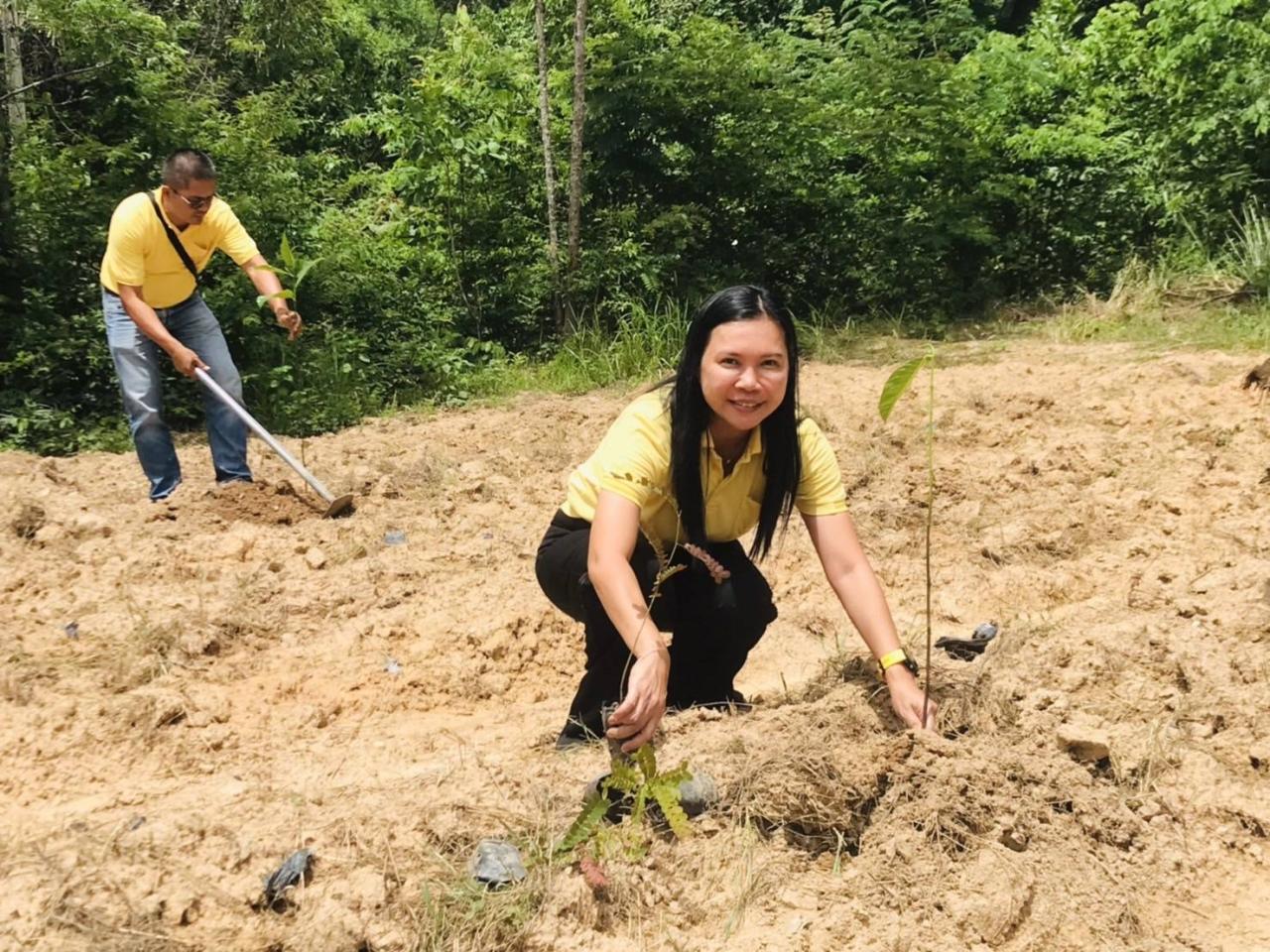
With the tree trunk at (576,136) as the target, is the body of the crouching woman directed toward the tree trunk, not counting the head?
no

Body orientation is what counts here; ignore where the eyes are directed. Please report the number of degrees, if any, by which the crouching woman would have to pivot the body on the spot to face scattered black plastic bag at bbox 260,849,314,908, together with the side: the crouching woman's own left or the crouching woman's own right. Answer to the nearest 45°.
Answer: approximately 90° to the crouching woman's own right

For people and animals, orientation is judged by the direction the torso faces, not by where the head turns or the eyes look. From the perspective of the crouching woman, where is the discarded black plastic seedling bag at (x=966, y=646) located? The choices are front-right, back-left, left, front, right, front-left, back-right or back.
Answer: left

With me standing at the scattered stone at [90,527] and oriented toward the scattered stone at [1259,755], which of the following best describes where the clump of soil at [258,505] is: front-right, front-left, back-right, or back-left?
front-left

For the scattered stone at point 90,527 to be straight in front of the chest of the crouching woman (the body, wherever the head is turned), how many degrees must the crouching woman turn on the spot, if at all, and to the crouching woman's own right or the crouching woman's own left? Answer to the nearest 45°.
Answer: approximately 180°

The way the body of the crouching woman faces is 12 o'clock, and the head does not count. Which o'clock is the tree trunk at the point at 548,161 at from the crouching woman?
The tree trunk is roughly at 7 o'clock from the crouching woman.

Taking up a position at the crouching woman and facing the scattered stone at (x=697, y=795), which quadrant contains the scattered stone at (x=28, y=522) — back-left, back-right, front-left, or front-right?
back-right

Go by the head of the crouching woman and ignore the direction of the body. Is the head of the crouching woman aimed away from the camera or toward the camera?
toward the camera

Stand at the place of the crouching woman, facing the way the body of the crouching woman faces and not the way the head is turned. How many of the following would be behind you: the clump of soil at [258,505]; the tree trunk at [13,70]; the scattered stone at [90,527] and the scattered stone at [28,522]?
4

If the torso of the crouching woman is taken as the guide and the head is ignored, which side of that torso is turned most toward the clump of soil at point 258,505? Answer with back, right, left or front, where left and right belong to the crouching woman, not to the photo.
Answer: back

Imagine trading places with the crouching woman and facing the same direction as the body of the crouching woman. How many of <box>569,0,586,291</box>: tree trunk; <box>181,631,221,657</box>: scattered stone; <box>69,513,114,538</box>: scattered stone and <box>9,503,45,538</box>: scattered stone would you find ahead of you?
0

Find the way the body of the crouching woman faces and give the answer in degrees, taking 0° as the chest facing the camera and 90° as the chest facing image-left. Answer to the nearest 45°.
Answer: approximately 315°

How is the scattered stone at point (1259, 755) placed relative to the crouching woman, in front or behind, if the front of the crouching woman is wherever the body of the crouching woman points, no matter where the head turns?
in front
